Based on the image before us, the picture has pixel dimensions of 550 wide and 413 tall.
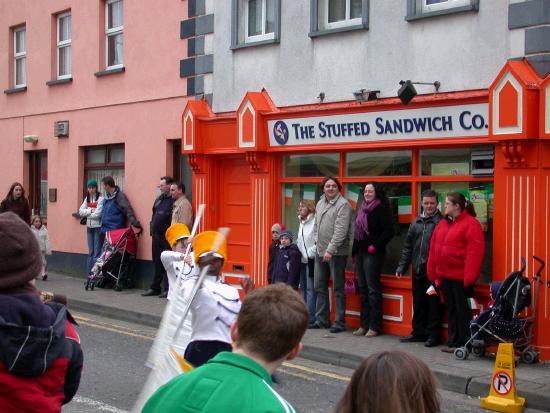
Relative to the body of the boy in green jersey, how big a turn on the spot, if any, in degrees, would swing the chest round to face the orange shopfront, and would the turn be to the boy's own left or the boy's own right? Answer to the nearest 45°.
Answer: approximately 45° to the boy's own left

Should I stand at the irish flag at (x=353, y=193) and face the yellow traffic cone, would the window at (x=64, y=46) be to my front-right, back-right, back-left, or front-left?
back-right

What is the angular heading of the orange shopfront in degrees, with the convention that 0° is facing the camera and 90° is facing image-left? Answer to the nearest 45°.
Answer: approximately 45°

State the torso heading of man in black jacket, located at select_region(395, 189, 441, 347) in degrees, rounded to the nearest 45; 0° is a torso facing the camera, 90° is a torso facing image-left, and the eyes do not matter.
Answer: approximately 45°

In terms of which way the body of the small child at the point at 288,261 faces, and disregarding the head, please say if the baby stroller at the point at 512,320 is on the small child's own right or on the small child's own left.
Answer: on the small child's own left

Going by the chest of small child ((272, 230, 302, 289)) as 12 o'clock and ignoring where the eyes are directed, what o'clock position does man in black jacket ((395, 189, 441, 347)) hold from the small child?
The man in black jacket is roughly at 9 o'clock from the small child.

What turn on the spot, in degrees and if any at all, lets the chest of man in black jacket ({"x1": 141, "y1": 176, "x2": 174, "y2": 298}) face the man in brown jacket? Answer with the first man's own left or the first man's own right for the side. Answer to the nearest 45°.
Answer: approximately 90° to the first man's own left

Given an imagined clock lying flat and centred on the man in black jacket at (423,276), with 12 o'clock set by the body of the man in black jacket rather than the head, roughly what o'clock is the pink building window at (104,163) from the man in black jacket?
The pink building window is roughly at 3 o'clock from the man in black jacket.

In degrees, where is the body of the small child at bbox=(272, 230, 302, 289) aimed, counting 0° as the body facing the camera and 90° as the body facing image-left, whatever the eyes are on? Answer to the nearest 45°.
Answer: approximately 45°

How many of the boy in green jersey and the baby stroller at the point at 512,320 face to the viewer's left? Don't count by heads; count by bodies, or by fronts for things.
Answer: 1

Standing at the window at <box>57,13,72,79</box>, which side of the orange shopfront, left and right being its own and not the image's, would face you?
right
